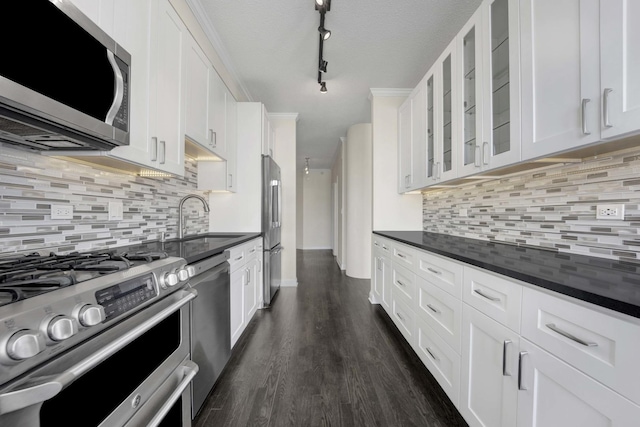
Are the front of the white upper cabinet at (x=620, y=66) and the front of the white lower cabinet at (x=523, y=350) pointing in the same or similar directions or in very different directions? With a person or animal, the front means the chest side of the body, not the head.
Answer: same or similar directions

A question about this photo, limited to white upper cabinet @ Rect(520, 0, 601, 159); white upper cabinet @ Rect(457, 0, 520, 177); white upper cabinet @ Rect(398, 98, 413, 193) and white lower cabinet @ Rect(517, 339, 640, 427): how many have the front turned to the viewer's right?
0

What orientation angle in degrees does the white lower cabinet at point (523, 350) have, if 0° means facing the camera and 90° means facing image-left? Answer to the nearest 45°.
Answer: approximately 45°

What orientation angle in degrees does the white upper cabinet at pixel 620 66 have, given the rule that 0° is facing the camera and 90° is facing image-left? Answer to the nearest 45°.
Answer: approximately 45°

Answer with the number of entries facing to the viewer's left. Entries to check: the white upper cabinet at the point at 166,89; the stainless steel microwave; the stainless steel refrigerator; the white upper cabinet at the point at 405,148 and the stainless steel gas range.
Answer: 1

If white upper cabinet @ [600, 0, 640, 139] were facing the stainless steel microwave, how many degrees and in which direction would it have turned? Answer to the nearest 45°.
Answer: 0° — it already faces it

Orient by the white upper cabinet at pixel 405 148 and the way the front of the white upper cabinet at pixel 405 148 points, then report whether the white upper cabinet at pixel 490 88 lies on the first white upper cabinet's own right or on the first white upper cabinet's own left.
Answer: on the first white upper cabinet's own left

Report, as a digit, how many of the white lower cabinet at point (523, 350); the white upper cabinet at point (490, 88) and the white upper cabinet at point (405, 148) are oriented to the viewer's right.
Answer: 0

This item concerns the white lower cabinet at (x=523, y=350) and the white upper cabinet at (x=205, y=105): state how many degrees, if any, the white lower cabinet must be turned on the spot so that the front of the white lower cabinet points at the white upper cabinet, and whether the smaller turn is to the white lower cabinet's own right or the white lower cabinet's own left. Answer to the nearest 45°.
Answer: approximately 45° to the white lower cabinet's own right

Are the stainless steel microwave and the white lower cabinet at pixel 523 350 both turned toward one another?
yes

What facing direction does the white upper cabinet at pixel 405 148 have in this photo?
to the viewer's left

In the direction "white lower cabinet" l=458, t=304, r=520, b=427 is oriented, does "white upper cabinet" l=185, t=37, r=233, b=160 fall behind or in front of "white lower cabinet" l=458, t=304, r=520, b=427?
in front

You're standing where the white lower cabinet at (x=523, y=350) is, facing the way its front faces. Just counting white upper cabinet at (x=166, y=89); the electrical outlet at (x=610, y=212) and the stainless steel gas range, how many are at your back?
1

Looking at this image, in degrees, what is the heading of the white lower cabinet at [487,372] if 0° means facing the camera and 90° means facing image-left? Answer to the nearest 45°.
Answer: approximately 45°

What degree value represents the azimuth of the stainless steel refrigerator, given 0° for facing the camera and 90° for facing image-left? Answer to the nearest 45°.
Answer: approximately 270°

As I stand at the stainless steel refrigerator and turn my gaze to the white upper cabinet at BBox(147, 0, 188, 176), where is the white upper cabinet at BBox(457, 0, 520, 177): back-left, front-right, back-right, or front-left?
front-left

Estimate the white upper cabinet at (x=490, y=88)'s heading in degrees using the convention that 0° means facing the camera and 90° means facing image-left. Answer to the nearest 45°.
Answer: approximately 45°

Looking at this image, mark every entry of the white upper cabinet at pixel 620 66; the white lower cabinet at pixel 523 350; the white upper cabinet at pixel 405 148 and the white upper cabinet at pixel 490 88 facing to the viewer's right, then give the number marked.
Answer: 0

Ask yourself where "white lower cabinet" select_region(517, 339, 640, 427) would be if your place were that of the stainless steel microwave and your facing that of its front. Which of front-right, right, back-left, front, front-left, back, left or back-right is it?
front

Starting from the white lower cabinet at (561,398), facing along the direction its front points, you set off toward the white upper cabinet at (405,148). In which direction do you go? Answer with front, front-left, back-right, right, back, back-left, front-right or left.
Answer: right
